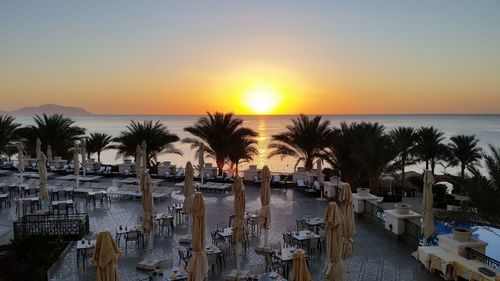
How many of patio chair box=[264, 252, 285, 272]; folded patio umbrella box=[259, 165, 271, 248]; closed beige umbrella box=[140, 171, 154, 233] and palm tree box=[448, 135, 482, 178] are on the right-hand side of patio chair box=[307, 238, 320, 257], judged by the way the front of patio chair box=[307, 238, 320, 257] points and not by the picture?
1

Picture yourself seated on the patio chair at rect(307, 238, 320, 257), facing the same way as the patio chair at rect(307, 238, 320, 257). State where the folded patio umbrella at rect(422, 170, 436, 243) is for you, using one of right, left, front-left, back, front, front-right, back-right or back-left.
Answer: back-right

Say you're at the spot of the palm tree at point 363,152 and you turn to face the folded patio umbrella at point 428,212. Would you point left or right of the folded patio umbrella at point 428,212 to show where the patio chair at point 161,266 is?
right

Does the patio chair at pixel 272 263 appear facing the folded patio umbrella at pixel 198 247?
no

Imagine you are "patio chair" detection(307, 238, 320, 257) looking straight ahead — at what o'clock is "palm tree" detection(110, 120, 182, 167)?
The palm tree is roughly at 12 o'clock from the patio chair.

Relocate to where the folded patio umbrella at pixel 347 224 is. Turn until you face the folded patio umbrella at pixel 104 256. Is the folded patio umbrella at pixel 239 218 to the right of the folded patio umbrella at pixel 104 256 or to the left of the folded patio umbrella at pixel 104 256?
right

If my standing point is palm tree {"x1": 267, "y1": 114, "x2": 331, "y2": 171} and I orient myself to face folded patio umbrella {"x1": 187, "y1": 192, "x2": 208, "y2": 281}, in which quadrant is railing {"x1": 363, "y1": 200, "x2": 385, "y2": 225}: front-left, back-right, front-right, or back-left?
front-left

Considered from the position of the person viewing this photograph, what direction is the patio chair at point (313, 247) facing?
facing away from the viewer and to the left of the viewer

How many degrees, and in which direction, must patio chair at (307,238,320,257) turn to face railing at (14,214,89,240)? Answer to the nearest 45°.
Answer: approximately 45° to its left

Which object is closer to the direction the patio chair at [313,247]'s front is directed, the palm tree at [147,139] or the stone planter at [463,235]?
the palm tree

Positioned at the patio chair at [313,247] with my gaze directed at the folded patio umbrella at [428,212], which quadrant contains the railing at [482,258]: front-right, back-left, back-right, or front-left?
front-right
